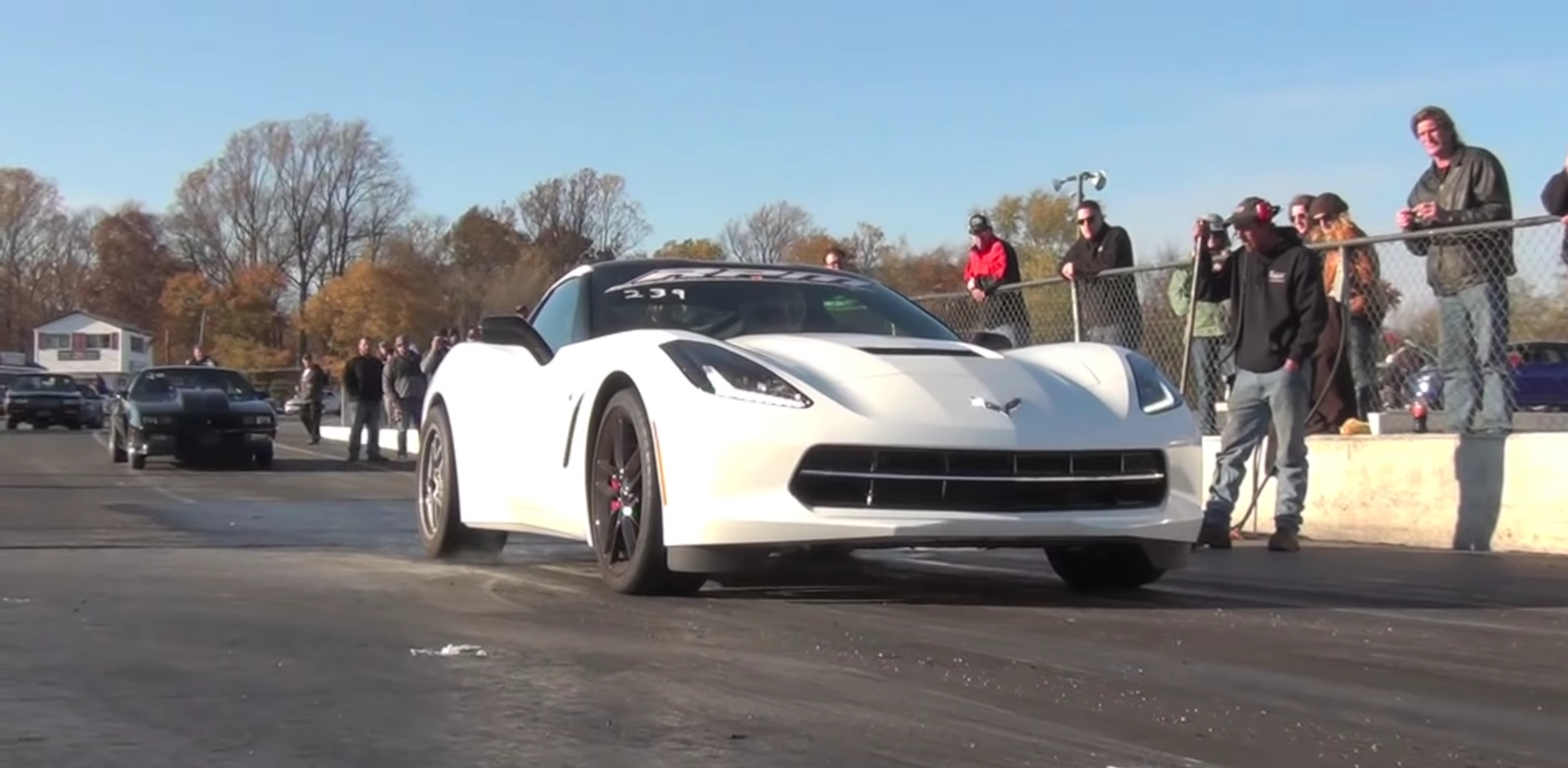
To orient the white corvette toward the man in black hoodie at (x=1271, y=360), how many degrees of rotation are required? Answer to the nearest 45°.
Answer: approximately 90° to its left

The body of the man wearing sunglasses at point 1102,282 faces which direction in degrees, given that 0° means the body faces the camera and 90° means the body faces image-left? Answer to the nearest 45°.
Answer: approximately 45°

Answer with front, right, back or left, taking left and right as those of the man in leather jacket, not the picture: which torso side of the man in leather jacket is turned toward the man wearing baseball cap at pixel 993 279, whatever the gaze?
right

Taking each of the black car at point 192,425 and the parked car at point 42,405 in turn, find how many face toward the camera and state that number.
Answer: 2

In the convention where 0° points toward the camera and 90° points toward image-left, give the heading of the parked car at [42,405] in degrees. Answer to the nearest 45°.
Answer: approximately 0°

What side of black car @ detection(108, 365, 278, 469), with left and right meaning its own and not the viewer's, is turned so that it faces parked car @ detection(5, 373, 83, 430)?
back

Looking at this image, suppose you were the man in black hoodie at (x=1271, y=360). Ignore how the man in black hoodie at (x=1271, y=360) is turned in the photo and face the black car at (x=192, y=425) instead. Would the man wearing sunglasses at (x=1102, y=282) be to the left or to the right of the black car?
right

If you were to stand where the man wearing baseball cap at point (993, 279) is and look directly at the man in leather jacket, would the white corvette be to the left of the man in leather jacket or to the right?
right

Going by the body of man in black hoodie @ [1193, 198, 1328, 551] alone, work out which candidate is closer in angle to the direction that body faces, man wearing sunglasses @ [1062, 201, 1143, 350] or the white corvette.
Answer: the white corvette

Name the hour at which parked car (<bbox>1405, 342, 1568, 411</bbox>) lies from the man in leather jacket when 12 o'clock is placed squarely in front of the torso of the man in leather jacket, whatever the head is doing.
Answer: The parked car is roughly at 5 o'clock from the man in leather jacket.

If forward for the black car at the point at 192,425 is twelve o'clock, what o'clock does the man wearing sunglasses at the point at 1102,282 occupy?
The man wearing sunglasses is roughly at 11 o'clock from the black car.
